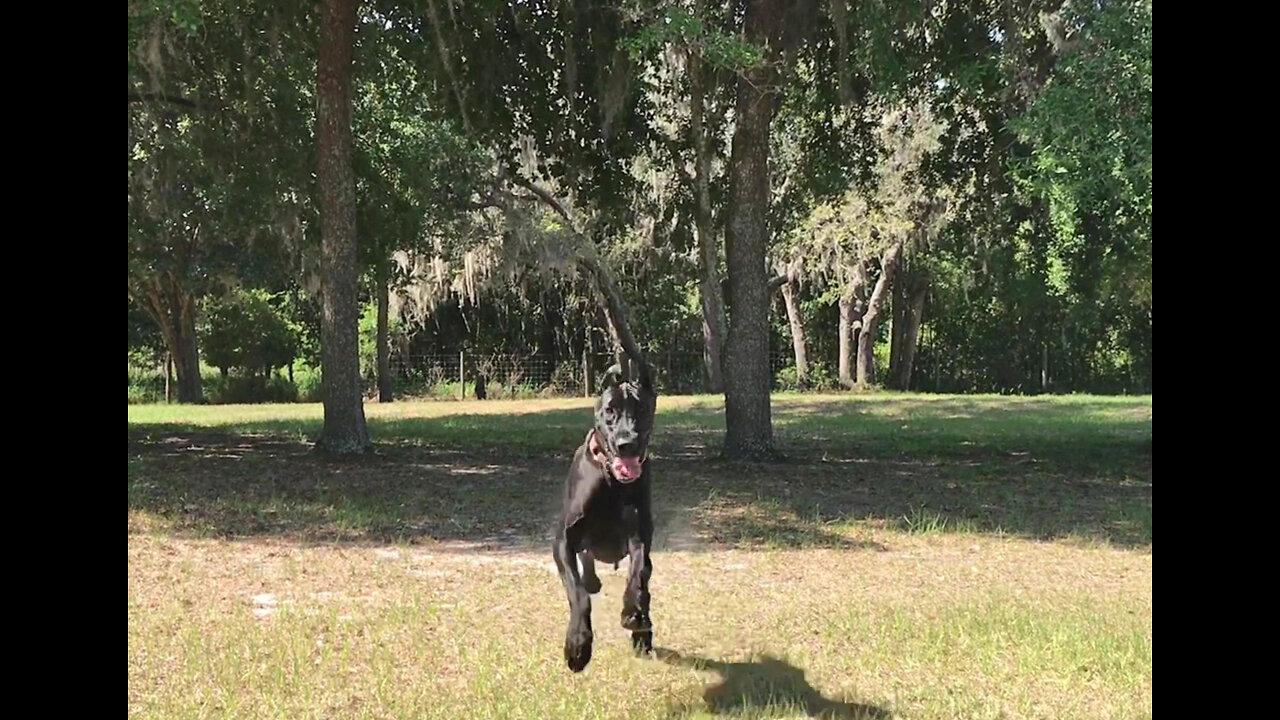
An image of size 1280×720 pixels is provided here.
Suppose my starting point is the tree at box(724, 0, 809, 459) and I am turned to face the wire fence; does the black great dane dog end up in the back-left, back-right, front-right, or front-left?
back-left

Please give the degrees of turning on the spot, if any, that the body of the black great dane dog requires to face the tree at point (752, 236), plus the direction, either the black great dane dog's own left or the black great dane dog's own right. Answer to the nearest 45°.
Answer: approximately 180°

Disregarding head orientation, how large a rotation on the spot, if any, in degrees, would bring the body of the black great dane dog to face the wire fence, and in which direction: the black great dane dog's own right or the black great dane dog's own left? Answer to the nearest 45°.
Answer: approximately 180°

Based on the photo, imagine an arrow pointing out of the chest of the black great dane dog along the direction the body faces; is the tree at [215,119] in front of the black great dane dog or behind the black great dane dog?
behind

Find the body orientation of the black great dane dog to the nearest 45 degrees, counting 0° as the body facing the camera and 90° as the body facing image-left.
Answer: approximately 0°

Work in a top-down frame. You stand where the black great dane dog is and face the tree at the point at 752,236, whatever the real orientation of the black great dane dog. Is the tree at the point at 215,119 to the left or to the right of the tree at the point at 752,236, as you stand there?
left
